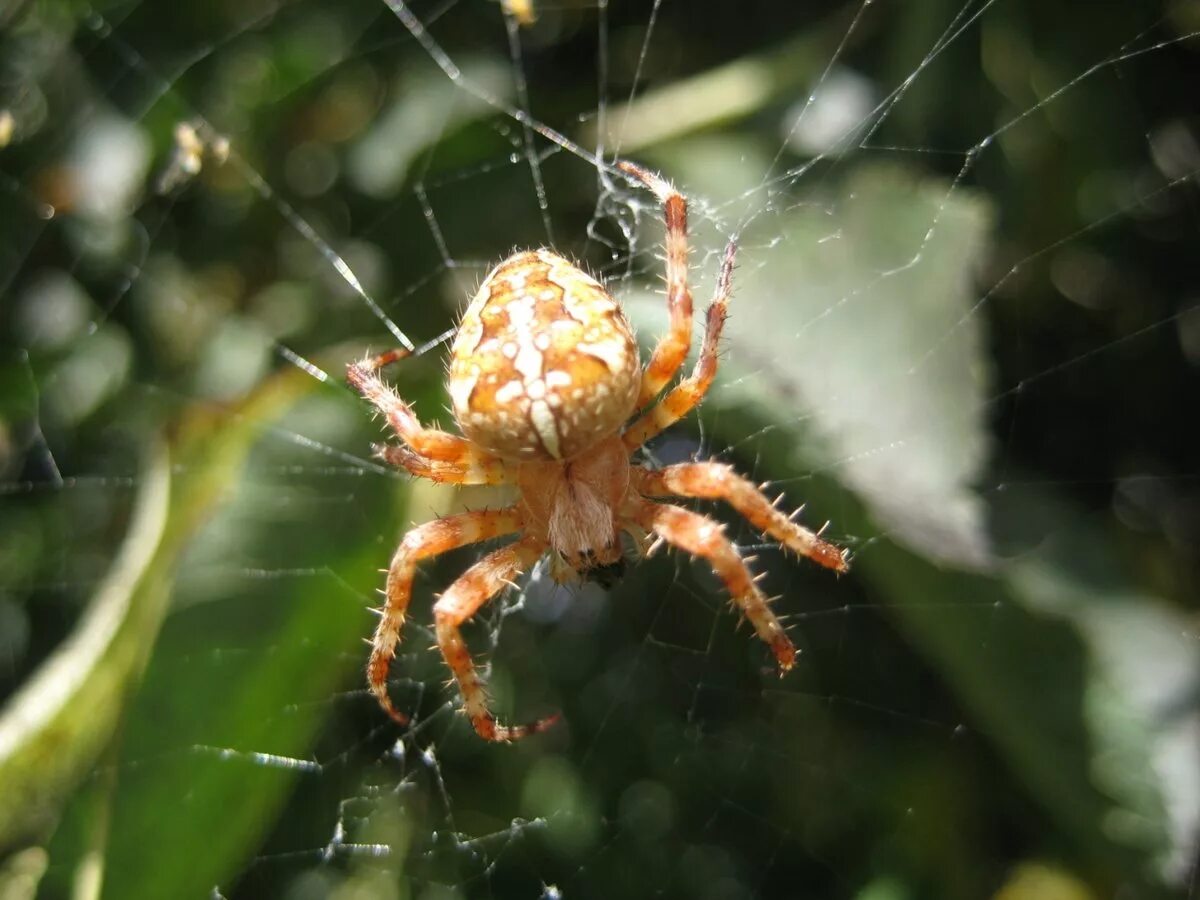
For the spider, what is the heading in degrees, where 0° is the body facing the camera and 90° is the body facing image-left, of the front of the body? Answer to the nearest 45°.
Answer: approximately 0°
